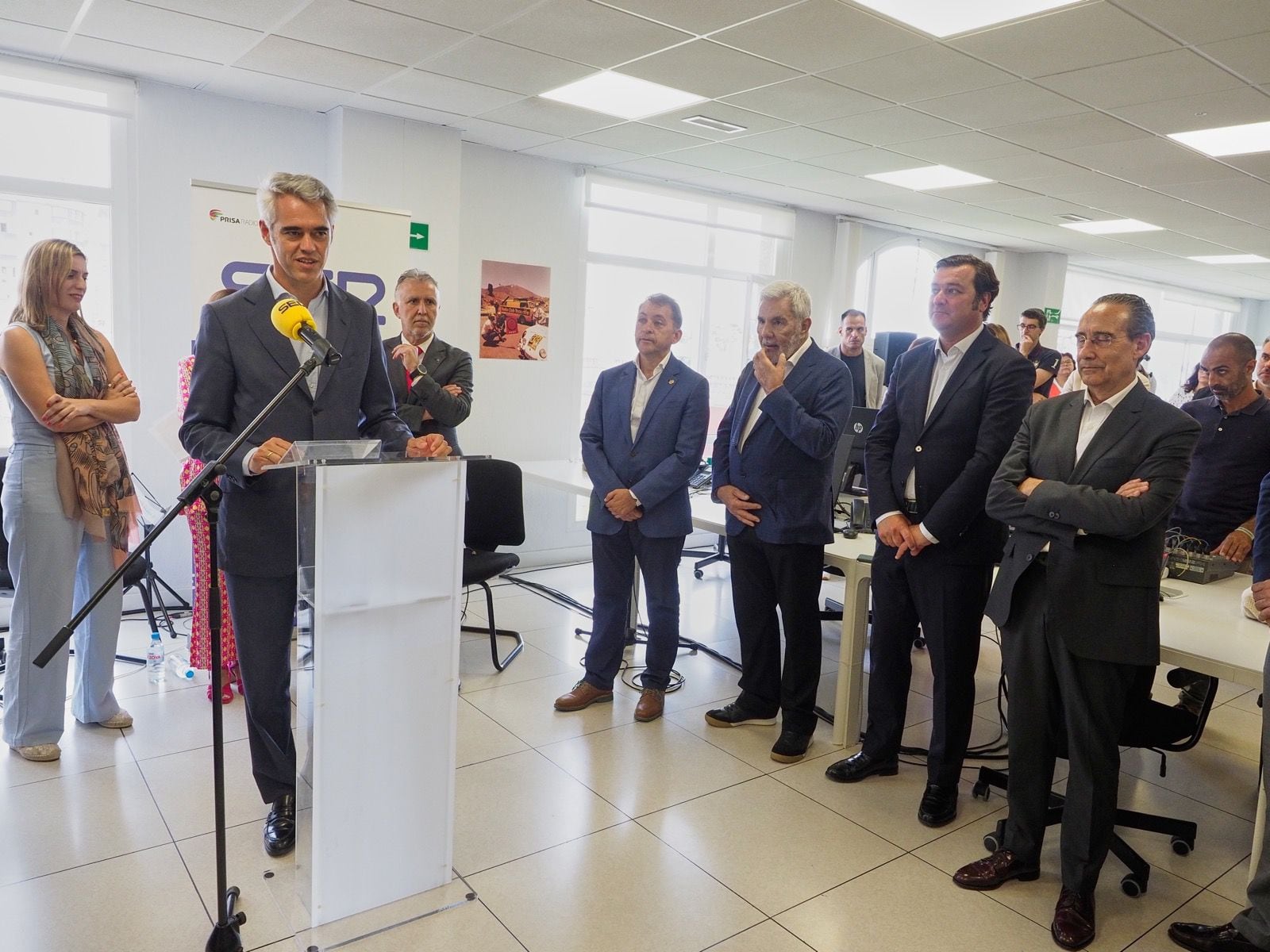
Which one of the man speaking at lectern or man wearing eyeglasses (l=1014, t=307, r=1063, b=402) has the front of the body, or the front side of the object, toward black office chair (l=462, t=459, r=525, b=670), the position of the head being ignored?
the man wearing eyeglasses

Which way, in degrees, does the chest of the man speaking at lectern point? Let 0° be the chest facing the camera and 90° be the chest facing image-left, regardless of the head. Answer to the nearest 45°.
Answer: approximately 315°

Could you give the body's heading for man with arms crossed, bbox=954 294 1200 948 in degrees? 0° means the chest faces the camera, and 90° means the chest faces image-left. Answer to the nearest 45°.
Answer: approximately 45°

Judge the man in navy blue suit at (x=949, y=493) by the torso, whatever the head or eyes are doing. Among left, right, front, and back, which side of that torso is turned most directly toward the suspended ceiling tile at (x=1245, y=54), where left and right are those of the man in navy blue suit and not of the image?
back

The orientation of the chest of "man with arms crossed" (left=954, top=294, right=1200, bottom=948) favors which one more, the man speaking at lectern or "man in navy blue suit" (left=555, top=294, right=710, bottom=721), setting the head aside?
the man speaking at lectern

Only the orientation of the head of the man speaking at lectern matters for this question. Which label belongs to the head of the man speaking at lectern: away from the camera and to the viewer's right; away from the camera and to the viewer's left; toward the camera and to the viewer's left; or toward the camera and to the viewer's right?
toward the camera and to the viewer's right

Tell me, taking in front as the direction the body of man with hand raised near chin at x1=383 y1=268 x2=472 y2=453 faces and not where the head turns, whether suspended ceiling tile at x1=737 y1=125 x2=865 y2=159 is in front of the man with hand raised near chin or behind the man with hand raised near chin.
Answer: behind

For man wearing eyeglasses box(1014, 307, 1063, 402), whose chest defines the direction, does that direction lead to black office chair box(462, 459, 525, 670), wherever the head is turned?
yes

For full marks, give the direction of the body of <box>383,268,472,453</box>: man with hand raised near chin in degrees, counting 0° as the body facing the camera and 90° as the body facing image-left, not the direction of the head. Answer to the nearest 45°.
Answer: approximately 45°

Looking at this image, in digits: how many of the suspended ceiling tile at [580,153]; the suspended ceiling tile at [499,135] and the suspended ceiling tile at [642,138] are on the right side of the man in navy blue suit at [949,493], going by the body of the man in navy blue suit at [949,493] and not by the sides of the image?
3
